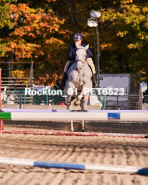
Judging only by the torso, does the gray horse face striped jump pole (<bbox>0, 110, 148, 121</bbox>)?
yes

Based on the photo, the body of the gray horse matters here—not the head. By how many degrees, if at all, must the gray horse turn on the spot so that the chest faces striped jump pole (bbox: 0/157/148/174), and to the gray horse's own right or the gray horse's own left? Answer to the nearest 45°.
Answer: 0° — it already faces it

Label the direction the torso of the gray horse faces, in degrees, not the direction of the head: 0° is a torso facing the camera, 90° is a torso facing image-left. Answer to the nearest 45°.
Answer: approximately 0°
